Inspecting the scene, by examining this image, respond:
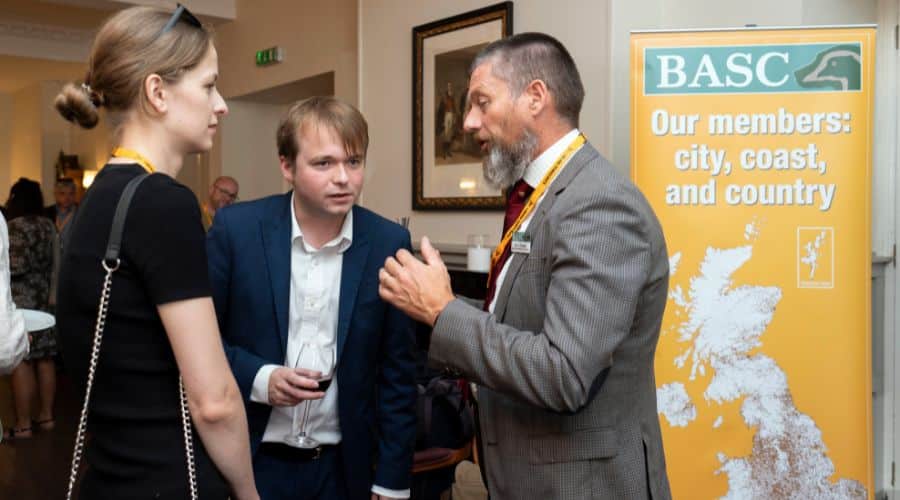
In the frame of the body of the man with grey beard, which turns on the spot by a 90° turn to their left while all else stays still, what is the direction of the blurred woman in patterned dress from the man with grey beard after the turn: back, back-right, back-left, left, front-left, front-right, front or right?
back-right

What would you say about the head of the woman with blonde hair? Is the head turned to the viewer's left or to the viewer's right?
to the viewer's right

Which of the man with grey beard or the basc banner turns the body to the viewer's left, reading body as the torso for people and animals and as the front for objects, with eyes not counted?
the man with grey beard

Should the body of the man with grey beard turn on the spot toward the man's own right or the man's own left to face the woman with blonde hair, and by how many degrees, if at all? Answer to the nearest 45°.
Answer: approximately 45° to the man's own left

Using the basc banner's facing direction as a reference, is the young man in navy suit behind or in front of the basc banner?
in front

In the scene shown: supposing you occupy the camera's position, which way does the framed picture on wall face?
facing the viewer and to the left of the viewer

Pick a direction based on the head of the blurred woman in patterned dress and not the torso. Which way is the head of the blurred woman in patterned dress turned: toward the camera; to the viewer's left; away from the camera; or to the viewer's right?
away from the camera

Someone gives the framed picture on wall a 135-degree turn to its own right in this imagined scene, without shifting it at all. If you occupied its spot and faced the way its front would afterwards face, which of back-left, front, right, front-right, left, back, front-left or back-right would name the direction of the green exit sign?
front-left

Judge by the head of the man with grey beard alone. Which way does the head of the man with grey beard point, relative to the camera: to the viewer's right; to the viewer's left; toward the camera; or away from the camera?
to the viewer's left

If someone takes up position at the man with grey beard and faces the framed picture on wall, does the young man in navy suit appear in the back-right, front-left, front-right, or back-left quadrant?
front-left

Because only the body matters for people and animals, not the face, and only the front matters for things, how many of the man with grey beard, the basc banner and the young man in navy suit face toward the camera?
2

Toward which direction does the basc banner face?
toward the camera

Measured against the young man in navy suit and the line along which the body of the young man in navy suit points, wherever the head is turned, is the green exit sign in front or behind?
behind

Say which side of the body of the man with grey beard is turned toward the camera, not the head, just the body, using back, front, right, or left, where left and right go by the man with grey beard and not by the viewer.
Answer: left

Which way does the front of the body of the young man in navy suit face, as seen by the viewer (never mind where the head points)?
toward the camera

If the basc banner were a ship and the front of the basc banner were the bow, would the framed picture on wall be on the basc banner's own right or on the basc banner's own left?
on the basc banner's own right
